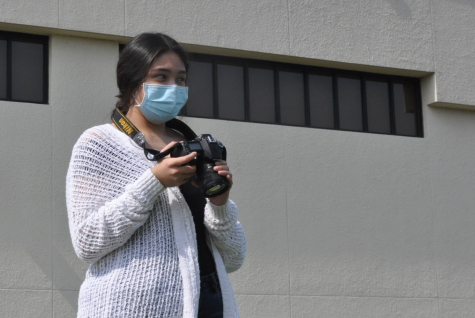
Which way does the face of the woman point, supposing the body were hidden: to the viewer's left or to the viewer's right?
to the viewer's right

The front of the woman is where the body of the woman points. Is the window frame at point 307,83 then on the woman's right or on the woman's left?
on the woman's left

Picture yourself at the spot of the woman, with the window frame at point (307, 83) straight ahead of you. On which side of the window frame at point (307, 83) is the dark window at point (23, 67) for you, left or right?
left

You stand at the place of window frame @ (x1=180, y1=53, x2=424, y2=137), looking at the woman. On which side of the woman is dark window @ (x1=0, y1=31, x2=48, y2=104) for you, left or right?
right

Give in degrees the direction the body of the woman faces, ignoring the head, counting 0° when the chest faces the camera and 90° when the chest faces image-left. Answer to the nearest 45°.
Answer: approximately 315°

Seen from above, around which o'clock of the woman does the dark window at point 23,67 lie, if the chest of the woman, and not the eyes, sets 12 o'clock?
The dark window is roughly at 7 o'clock from the woman.
